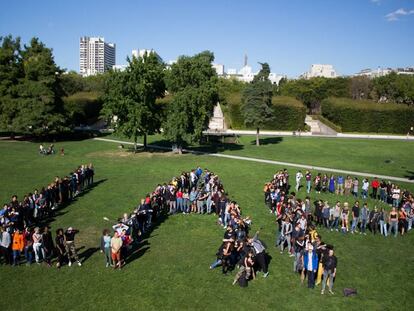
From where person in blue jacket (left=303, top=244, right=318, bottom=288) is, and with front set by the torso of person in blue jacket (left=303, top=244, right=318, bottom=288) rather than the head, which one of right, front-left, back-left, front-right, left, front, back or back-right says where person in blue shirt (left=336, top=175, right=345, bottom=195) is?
back

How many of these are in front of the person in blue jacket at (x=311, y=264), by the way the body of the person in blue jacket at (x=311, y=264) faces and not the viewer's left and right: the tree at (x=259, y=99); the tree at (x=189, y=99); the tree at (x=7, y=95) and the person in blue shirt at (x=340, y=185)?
0

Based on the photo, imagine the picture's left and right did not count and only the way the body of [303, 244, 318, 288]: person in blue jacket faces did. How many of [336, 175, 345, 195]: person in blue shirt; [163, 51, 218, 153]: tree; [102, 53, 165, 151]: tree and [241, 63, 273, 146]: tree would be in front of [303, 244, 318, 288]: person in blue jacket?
0

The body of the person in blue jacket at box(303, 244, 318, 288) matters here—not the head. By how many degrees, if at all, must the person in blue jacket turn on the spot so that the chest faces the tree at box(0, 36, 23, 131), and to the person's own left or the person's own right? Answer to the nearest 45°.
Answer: approximately 135° to the person's own right

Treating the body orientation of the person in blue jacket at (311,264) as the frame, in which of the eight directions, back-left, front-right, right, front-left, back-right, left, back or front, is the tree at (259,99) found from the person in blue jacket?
back

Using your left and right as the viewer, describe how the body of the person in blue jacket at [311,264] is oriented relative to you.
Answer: facing the viewer

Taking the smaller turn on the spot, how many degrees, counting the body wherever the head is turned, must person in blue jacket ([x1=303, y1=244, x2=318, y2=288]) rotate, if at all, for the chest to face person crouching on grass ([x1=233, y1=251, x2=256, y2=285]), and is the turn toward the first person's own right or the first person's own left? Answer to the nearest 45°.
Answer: approximately 90° to the first person's own right

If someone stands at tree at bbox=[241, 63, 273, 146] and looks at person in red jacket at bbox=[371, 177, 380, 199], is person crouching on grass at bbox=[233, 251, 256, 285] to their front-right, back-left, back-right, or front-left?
front-right

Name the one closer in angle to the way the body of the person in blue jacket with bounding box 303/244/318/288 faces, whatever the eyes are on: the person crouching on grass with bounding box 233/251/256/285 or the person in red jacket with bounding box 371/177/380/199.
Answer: the person crouching on grass

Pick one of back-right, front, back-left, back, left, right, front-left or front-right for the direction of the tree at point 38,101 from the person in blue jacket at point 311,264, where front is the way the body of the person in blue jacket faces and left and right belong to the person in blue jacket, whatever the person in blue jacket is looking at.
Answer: back-right

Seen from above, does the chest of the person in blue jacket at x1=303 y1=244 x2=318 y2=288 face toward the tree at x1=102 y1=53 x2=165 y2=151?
no

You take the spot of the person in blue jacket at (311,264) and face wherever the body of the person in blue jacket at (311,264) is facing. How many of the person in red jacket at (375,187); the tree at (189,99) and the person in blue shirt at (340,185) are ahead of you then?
0

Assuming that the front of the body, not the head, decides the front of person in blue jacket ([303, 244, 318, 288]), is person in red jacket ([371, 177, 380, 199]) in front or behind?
behind
